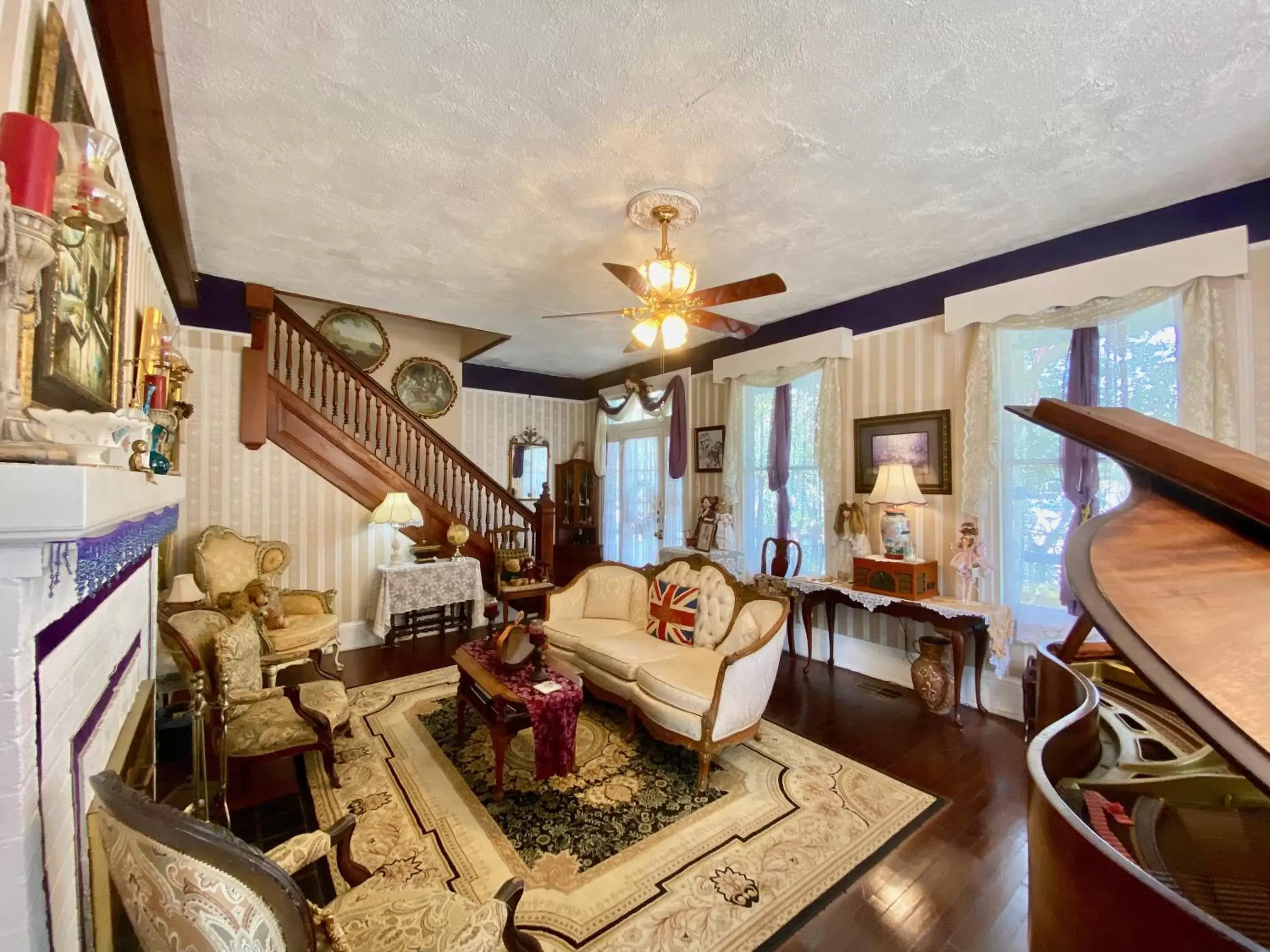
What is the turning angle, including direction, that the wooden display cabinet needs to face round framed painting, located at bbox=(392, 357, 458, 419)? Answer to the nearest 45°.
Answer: approximately 45° to its right

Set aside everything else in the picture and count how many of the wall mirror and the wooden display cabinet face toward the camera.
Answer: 2

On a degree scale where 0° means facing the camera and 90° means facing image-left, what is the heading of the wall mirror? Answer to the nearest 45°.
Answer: approximately 0°

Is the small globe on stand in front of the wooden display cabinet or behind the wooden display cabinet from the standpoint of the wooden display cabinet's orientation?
in front

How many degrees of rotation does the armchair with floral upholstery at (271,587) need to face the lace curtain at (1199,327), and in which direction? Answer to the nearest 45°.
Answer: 0° — it already faces it

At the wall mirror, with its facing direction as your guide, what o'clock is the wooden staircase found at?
The wooden staircase is roughly at 1 o'clock from the wall mirror.

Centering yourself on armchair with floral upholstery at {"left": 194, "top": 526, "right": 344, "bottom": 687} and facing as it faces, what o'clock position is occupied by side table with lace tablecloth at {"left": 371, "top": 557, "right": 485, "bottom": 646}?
The side table with lace tablecloth is roughly at 10 o'clock from the armchair with floral upholstery.

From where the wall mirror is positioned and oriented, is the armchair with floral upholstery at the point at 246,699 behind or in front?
in front

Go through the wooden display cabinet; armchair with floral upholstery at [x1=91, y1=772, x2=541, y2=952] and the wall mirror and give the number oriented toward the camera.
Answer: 2

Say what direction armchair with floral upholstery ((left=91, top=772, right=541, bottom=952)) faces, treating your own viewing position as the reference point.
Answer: facing away from the viewer and to the right of the viewer

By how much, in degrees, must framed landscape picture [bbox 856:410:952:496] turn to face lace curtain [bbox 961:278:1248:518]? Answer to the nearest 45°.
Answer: approximately 90° to its left

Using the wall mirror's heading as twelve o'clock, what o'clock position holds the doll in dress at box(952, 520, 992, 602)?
The doll in dress is roughly at 11 o'clock from the wall mirror.

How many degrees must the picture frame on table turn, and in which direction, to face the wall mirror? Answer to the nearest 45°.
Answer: approximately 90° to its right

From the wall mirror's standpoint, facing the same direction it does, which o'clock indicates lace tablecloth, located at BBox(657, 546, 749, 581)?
The lace tablecloth is roughly at 11 o'clock from the wall mirror.

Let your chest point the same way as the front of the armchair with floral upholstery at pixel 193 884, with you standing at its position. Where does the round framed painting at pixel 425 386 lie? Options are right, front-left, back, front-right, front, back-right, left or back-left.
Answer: front-left
